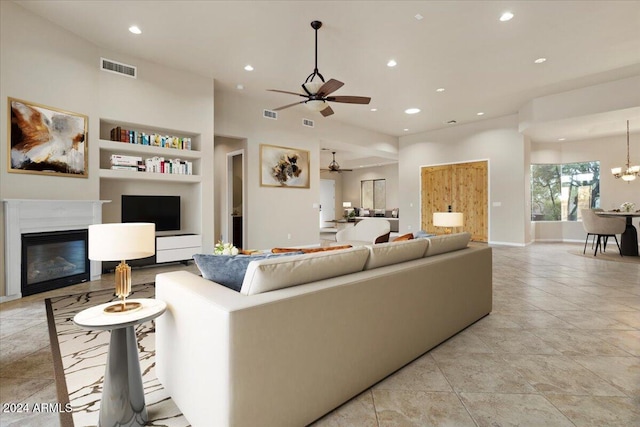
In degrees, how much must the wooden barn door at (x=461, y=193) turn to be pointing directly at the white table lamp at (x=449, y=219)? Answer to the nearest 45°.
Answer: approximately 45° to its left

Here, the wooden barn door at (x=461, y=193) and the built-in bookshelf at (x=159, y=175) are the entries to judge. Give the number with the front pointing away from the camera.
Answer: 0

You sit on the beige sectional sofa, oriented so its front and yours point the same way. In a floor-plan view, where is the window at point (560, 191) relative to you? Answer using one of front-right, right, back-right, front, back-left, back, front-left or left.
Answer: right

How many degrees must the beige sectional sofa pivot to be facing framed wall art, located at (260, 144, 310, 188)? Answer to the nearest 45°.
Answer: approximately 45° to its right

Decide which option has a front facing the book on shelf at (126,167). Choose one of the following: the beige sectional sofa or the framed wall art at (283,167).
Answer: the beige sectional sofa

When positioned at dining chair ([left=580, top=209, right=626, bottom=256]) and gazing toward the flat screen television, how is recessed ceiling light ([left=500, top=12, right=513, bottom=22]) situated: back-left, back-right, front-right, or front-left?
front-left

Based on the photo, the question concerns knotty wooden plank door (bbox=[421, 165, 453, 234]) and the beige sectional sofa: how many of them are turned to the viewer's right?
0

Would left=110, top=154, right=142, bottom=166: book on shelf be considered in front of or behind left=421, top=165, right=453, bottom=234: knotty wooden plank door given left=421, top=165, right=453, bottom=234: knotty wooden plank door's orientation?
in front

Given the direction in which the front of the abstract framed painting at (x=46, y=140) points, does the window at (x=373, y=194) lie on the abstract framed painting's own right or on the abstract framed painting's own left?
on the abstract framed painting's own left

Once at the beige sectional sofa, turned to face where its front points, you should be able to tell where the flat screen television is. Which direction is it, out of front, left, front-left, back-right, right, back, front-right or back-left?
front

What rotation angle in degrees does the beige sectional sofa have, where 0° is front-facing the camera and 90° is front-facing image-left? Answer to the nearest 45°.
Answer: approximately 135°

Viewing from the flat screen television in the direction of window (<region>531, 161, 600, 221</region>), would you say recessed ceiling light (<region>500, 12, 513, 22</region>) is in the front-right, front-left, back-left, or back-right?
front-right

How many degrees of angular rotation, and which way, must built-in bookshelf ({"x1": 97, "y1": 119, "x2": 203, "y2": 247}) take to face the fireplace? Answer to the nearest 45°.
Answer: approximately 90° to its right

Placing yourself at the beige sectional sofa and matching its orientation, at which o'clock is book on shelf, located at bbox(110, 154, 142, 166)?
The book on shelf is roughly at 12 o'clock from the beige sectional sofa.

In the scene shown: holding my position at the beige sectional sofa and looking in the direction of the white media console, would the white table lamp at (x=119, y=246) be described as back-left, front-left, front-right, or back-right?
front-left

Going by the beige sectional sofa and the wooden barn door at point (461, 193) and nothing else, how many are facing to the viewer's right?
0
